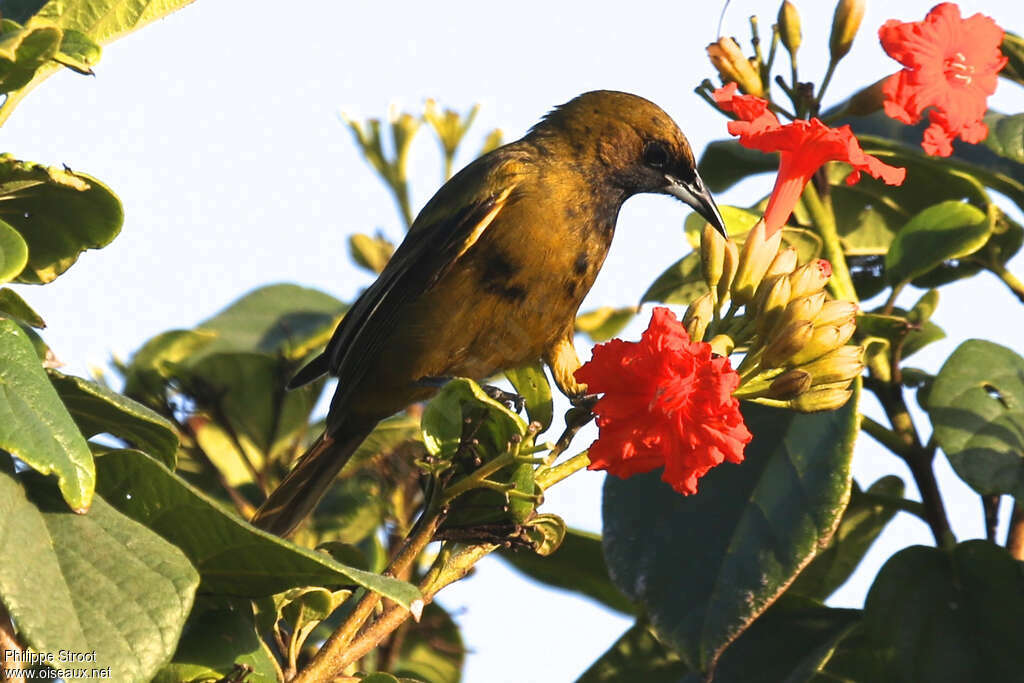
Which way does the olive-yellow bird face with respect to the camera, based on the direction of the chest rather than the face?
to the viewer's right
